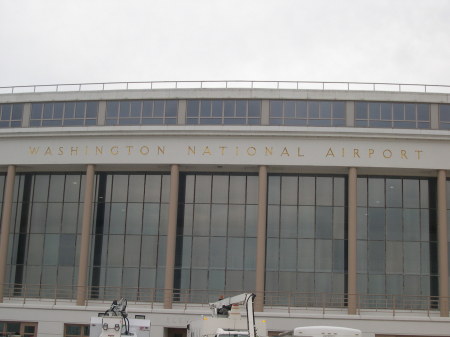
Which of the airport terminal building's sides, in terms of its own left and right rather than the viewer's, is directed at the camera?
front

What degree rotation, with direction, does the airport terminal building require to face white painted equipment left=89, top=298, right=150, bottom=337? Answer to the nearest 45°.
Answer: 0° — it already faces it

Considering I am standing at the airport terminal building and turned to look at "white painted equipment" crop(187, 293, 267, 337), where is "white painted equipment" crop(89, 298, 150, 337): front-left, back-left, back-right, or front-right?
front-right

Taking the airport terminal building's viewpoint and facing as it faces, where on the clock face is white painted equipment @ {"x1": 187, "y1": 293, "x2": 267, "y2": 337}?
The white painted equipment is roughly at 12 o'clock from the airport terminal building.
